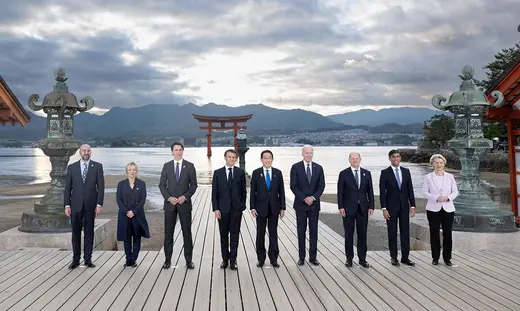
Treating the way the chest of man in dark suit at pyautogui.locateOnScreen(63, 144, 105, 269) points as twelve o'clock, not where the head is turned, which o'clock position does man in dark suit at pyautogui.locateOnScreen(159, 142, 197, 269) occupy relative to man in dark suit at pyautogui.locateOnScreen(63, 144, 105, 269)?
man in dark suit at pyautogui.locateOnScreen(159, 142, 197, 269) is roughly at 10 o'clock from man in dark suit at pyautogui.locateOnScreen(63, 144, 105, 269).

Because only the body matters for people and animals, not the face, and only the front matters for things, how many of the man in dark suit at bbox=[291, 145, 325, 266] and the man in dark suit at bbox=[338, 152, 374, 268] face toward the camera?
2

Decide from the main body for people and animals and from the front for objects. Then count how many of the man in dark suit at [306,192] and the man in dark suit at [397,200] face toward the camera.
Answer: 2

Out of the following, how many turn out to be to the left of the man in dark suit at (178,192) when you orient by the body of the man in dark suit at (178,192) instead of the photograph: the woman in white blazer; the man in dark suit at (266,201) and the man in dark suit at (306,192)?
3
